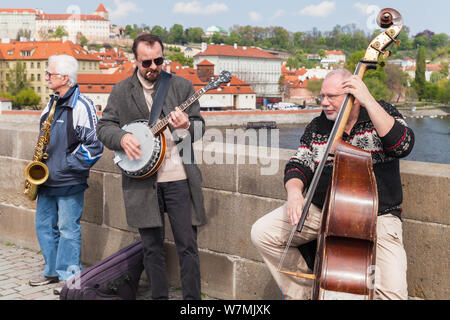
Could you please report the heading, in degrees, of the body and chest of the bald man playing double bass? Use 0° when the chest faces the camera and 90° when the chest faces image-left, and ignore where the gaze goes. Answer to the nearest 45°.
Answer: approximately 45°

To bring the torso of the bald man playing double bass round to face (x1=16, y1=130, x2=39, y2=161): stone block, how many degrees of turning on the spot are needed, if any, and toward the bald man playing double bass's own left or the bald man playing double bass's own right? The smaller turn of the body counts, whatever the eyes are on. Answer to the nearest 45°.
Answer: approximately 90° to the bald man playing double bass's own right

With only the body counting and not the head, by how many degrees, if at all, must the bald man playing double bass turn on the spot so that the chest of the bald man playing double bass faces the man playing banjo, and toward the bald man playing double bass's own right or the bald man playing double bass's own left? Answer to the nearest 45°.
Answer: approximately 90° to the bald man playing double bass's own right
